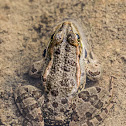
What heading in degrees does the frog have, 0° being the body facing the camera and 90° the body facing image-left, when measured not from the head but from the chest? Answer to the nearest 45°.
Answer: approximately 180°
